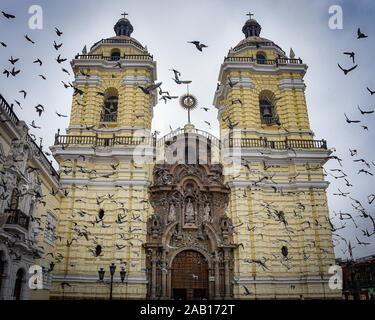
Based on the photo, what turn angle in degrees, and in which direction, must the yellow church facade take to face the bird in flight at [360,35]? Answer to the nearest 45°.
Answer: approximately 45° to its left

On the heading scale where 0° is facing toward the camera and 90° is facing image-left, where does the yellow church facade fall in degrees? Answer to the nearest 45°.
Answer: approximately 0°
